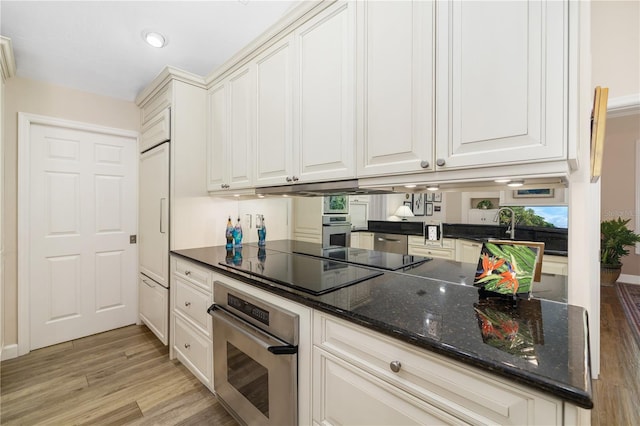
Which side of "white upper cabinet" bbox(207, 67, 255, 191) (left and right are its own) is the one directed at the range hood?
left

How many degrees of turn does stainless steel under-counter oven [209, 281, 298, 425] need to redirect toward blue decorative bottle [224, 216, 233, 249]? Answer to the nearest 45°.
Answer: approximately 135° to its right

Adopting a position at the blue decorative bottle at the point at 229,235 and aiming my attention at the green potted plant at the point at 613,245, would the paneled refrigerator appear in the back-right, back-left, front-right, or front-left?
back-left

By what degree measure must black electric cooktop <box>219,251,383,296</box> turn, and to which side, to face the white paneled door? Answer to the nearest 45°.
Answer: approximately 90° to its right

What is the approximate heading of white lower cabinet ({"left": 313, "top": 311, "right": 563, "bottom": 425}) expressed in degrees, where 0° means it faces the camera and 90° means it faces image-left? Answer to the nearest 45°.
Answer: approximately 45°

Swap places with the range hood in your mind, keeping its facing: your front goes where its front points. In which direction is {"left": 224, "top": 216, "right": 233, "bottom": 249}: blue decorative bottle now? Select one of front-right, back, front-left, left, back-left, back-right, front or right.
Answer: right

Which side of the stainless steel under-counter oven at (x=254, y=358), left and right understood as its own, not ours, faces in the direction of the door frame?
right

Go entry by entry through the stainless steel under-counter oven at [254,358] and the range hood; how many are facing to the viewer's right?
0

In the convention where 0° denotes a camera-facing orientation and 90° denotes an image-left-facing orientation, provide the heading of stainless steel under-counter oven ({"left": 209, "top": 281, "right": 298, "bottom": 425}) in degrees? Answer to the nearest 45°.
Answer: approximately 45°
